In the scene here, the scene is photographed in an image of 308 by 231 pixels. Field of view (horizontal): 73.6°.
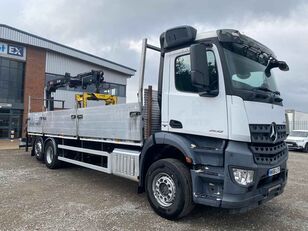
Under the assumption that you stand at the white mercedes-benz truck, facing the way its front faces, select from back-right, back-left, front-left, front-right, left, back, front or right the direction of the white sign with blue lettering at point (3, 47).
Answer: back

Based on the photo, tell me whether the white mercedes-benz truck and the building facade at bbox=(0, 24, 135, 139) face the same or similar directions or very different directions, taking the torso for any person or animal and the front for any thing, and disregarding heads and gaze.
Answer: same or similar directions

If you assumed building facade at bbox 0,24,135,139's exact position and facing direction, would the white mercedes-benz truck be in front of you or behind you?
in front

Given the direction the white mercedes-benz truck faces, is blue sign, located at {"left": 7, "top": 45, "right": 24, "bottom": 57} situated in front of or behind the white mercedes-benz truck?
behind

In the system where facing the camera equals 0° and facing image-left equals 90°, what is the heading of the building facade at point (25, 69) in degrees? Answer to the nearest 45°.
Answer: approximately 315°

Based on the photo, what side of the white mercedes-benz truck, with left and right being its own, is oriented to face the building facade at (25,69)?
back

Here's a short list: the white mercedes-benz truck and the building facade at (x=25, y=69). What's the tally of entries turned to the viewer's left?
0
